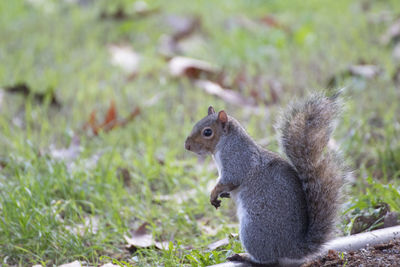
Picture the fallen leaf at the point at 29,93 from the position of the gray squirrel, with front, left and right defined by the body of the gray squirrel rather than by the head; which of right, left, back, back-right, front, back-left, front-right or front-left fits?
front-right

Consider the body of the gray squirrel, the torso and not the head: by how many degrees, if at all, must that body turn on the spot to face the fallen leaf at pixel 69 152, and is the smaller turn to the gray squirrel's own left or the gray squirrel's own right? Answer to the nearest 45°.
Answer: approximately 45° to the gray squirrel's own right

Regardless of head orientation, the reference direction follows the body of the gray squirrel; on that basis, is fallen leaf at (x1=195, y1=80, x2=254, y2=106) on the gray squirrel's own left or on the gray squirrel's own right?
on the gray squirrel's own right

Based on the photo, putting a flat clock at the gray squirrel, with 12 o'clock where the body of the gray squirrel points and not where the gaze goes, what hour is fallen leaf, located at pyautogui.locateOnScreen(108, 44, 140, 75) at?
The fallen leaf is roughly at 2 o'clock from the gray squirrel.

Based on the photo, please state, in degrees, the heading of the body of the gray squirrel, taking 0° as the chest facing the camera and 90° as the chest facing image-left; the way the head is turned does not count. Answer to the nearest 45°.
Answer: approximately 90°

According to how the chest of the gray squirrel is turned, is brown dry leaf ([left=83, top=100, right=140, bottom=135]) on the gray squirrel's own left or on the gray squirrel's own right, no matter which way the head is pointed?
on the gray squirrel's own right

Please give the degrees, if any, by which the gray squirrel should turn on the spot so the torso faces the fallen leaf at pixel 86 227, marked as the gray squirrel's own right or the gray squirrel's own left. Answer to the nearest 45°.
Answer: approximately 45° to the gray squirrel's own right

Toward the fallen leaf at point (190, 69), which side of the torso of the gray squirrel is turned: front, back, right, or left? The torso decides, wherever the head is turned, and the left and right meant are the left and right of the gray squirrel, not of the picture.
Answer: right

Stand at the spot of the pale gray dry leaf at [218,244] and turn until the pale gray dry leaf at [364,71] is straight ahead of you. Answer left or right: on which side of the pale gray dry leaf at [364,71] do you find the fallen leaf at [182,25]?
left

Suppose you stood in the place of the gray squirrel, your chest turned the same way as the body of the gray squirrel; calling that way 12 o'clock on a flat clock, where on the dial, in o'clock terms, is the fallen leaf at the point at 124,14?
The fallen leaf is roughly at 2 o'clock from the gray squirrel.
